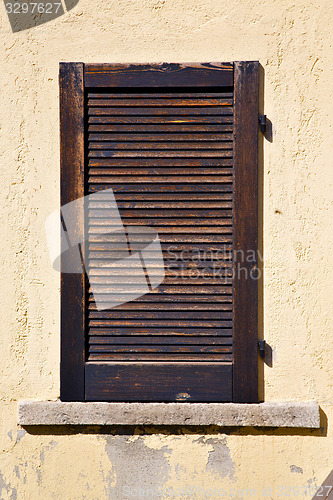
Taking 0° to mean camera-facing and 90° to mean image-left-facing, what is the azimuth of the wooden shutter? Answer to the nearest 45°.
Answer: approximately 0°
